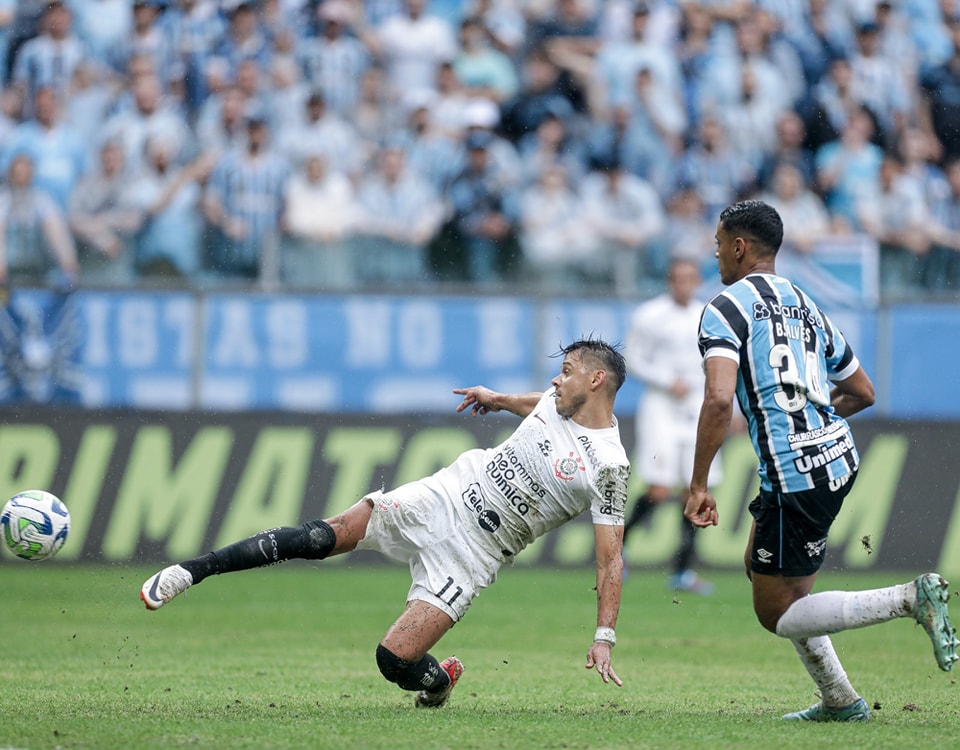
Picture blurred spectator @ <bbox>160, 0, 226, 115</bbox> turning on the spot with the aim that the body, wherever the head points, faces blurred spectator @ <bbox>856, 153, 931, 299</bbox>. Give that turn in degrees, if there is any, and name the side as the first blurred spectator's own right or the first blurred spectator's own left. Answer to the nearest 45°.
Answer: approximately 90° to the first blurred spectator's own left

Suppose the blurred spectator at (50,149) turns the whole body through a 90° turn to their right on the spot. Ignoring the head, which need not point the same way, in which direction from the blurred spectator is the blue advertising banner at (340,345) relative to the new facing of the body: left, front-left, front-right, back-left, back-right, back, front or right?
back-left

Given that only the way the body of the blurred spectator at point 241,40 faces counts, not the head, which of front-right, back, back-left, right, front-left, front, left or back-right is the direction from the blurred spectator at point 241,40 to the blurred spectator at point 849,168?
left

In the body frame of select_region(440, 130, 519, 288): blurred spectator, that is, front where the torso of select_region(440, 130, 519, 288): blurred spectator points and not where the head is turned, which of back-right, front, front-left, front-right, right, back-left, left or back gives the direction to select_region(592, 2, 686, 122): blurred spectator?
back-left

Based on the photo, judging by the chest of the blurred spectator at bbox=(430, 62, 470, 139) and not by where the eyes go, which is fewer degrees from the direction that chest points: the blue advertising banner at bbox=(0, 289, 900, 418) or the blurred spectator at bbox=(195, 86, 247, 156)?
the blue advertising banner

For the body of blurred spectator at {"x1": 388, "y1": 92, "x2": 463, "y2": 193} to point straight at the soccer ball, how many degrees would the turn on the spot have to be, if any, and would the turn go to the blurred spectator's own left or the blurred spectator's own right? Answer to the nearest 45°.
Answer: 0° — they already face it

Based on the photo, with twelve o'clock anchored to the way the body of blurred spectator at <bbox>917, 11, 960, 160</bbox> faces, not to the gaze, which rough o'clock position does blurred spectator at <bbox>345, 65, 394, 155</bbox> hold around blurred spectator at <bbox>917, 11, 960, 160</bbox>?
blurred spectator at <bbox>345, 65, 394, 155</bbox> is roughly at 2 o'clock from blurred spectator at <bbox>917, 11, 960, 160</bbox>.

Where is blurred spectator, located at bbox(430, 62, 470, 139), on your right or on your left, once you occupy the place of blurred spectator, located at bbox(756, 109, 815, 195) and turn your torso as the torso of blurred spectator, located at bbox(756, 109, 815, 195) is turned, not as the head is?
on your right
